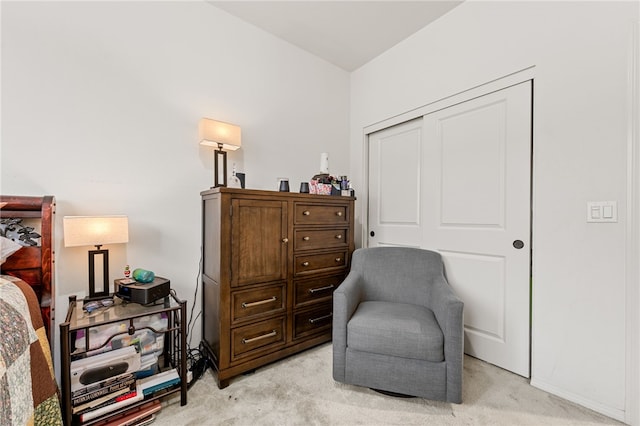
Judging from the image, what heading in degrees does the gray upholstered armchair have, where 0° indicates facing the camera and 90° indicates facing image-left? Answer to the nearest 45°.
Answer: approximately 0°

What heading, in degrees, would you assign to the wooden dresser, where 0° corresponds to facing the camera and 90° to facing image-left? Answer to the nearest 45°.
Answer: approximately 315°

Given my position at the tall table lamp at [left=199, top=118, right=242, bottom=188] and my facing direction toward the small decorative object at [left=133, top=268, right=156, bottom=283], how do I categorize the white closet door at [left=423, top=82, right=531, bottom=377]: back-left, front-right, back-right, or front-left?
back-left

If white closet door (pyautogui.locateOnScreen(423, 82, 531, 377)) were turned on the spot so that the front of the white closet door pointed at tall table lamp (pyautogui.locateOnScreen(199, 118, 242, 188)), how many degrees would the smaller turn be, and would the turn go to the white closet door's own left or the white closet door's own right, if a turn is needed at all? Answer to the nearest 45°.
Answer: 0° — it already faces it

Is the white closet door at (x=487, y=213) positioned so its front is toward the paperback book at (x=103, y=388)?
yes

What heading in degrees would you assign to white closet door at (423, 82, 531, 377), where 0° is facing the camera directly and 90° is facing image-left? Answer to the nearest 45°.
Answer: approximately 45°

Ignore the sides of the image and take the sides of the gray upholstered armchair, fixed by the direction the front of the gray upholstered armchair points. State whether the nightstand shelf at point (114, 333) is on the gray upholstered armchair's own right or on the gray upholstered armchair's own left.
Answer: on the gray upholstered armchair's own right

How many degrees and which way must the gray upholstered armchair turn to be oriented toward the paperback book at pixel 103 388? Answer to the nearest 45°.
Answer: approximately 45° to its right

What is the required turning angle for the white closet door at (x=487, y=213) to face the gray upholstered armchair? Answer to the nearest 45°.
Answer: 0° — it already faces it
